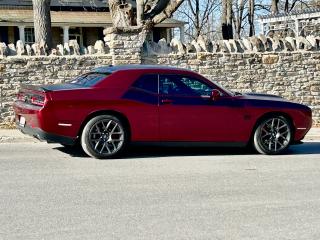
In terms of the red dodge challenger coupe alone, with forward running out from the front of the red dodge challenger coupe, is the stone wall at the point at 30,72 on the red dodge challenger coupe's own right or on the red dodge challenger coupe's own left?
on the red dodge challenger coupe's own left

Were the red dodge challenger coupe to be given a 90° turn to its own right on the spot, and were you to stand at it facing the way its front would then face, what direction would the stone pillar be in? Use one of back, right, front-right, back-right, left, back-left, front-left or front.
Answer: back

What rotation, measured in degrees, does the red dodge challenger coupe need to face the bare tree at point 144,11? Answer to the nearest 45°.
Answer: approximately 90° to its left

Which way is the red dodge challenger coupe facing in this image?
to the viewer's right

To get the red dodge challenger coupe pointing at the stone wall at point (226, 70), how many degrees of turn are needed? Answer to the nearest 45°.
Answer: approximately 90° to its left
